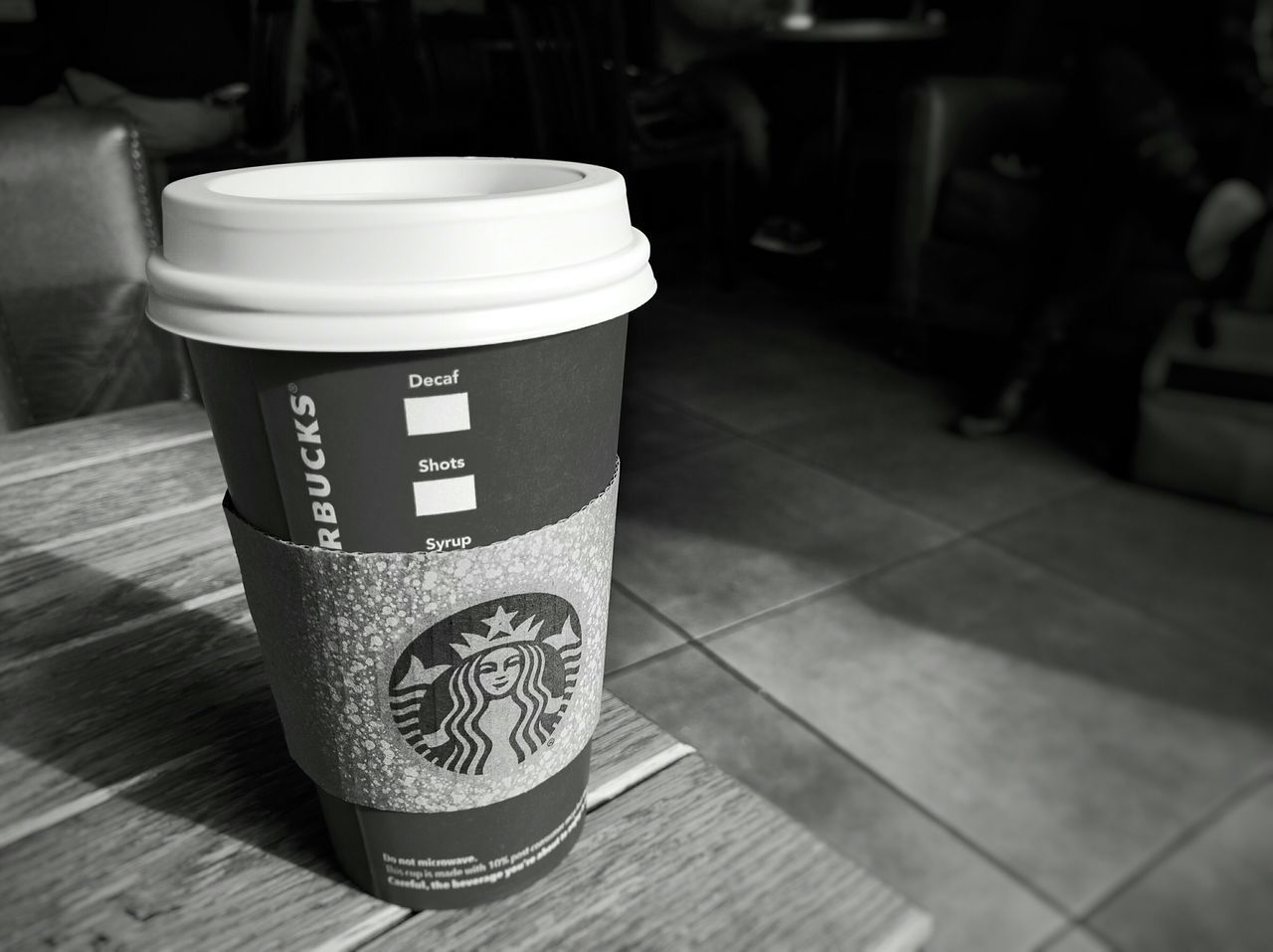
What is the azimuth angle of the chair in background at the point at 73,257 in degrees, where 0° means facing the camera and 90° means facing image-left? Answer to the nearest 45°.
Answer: approximately 0°

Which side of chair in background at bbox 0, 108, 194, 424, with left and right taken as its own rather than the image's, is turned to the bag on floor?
left

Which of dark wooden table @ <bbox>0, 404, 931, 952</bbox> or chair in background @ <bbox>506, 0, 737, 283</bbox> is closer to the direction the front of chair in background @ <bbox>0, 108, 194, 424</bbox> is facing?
the dark wooden table

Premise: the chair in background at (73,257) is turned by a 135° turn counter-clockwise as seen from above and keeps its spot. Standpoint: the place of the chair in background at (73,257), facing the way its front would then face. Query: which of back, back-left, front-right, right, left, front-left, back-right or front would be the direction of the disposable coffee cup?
back-right

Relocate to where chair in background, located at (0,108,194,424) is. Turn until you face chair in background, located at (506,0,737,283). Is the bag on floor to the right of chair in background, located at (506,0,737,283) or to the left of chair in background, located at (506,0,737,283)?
right

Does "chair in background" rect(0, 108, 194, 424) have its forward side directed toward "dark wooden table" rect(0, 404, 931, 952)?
yes

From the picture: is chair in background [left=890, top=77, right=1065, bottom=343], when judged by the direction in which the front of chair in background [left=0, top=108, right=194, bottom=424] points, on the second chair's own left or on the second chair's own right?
on the second chair's own left
